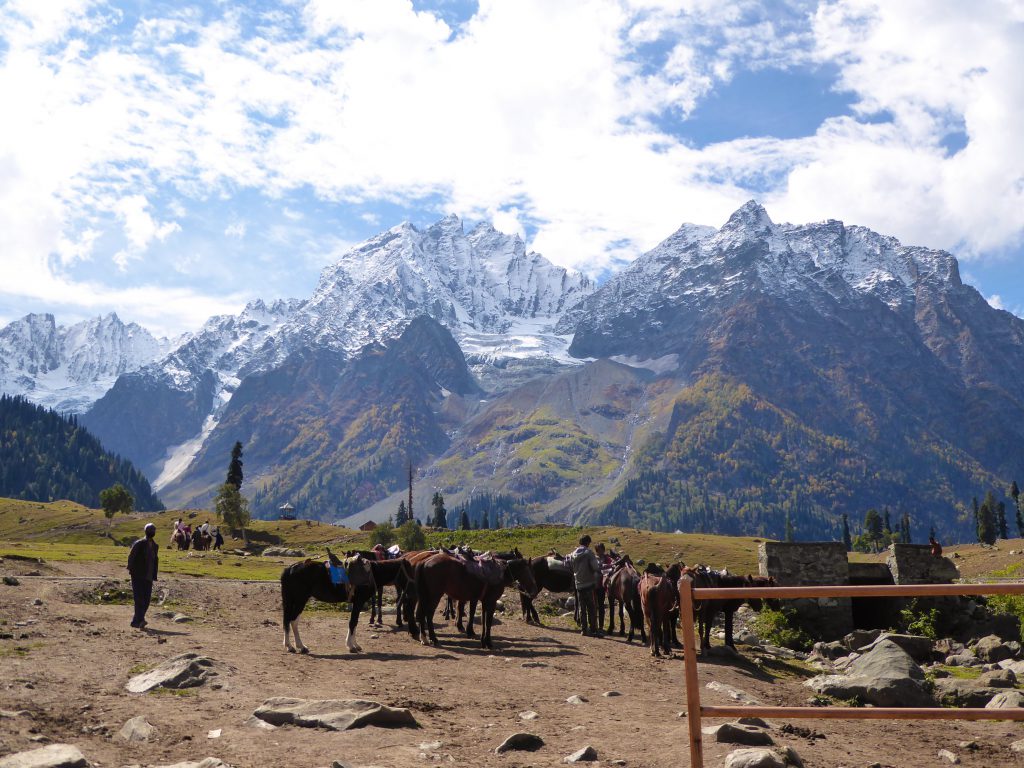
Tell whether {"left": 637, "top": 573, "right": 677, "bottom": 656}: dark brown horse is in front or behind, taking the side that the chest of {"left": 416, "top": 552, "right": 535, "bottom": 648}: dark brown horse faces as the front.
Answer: in front

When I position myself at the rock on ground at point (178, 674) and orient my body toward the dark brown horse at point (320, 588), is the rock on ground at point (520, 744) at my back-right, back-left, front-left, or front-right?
back-right

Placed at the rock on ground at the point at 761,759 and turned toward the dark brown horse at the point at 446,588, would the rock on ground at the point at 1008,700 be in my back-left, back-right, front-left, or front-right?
front-right

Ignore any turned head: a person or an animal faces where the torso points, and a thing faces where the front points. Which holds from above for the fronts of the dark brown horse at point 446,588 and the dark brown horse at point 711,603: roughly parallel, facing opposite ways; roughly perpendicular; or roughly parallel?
roughly parallel

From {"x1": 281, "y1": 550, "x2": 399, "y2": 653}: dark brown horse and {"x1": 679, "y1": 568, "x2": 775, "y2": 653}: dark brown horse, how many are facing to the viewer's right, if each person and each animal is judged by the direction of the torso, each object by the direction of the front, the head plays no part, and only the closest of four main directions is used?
2

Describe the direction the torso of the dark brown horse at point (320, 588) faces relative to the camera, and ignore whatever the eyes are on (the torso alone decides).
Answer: to the viewer's right

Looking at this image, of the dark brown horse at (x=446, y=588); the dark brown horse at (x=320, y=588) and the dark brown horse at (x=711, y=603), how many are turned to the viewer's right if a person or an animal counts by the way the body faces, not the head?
3

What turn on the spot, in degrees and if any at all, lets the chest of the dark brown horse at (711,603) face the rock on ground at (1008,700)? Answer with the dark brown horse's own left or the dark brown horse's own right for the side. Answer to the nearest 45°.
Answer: approximately 45° to the dark brown horse's own right

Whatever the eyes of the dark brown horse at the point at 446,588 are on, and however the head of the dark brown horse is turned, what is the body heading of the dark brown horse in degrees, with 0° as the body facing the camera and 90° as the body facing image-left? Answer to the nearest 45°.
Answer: approximately 270°

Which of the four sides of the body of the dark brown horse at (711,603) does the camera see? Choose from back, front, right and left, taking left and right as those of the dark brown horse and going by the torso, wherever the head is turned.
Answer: right

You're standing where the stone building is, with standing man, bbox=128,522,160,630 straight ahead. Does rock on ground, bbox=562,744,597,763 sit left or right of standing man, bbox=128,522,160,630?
left

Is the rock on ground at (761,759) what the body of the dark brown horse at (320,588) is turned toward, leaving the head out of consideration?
no

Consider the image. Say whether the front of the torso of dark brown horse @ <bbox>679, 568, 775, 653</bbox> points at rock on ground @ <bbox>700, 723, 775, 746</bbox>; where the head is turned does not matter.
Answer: no
